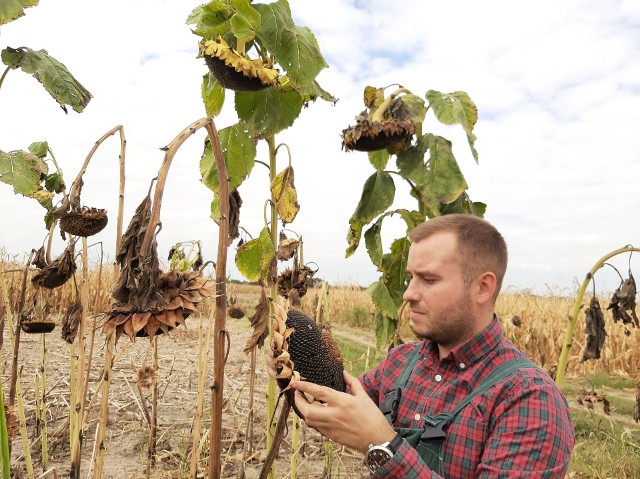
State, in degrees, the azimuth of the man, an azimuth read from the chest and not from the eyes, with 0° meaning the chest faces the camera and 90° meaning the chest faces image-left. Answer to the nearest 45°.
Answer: approximately 45°

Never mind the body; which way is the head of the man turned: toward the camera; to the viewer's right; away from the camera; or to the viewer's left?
to the viewer's left
